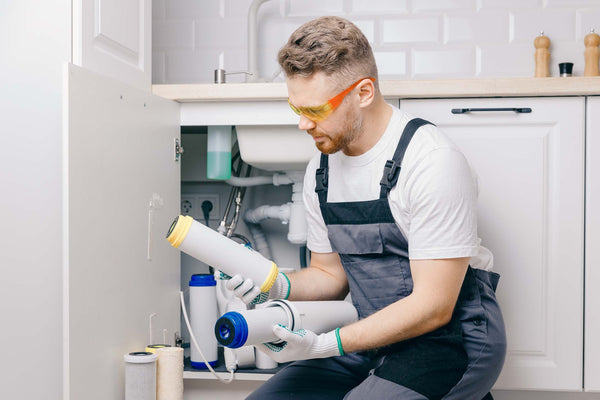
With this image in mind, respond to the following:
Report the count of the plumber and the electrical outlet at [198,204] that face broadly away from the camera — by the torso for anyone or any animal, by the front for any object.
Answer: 0

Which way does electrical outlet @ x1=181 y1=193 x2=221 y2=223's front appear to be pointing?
toward the camera

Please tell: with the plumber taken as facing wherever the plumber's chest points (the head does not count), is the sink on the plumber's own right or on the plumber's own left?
on the plumber's own right

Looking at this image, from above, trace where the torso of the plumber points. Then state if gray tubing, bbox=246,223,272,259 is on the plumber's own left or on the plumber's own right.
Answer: on the plumber's own right

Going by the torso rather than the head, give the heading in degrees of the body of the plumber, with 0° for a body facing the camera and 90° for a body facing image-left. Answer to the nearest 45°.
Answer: approximately 45°

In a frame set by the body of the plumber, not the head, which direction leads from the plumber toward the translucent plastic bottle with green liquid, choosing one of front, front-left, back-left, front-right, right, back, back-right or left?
right

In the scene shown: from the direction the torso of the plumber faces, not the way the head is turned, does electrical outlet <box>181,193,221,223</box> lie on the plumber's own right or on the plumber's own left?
on the plumber's own right

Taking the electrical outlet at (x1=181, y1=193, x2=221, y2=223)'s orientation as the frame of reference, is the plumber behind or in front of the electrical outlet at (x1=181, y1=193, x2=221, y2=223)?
in front

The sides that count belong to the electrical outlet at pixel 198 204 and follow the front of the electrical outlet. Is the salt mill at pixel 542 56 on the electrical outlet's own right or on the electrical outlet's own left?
on the electrical outlet's own left

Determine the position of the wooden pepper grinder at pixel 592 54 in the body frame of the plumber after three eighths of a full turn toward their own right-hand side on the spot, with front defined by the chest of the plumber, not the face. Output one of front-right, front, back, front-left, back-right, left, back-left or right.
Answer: front-right
